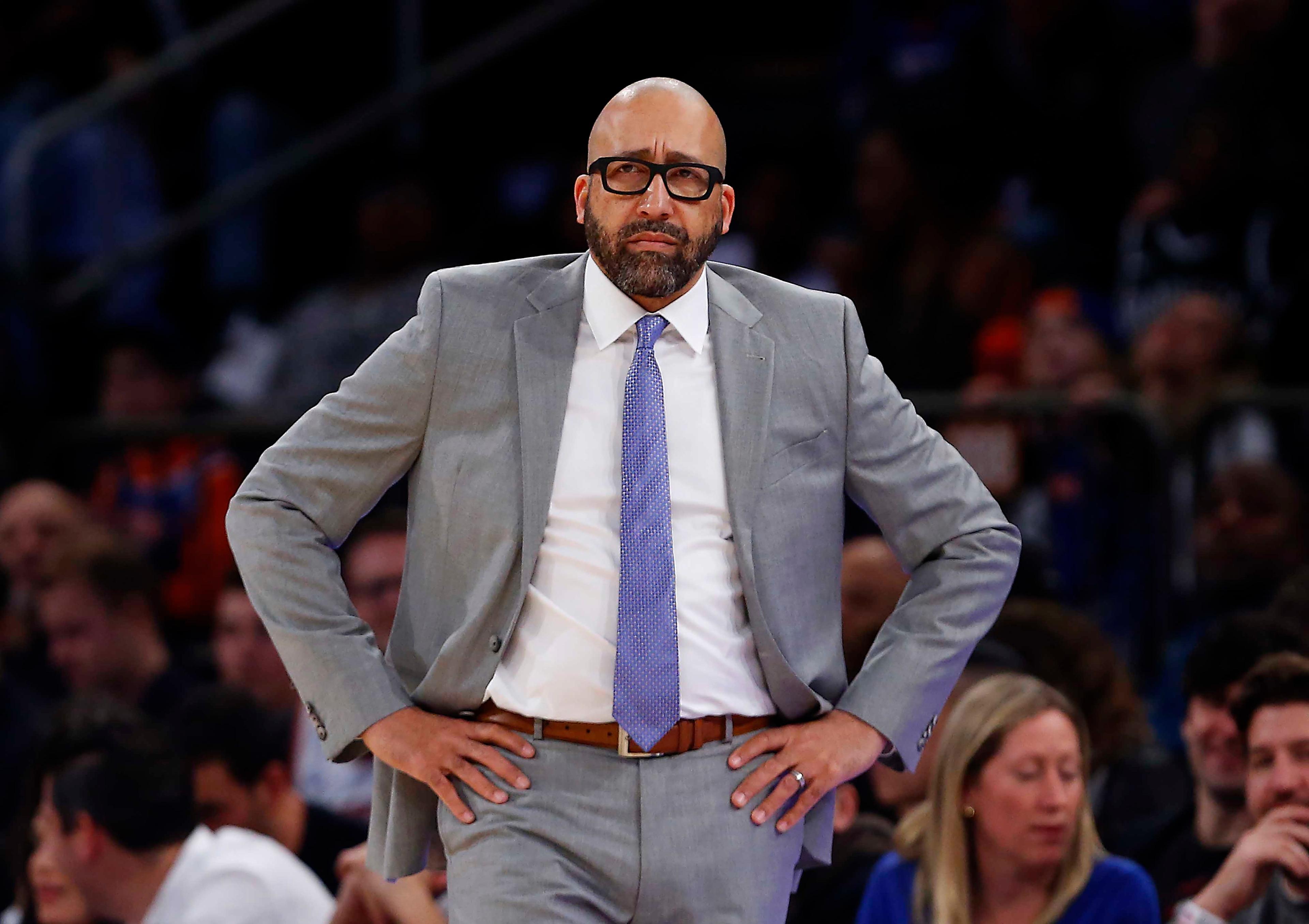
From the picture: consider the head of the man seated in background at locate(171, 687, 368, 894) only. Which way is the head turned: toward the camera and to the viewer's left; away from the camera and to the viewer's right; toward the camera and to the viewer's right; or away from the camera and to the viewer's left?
toward the camera and to the viewer's left

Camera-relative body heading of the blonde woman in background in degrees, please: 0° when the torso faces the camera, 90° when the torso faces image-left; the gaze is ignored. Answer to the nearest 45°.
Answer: approximately 315°

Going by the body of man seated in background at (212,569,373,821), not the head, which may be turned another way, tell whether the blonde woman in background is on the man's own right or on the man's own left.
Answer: on the man's own left

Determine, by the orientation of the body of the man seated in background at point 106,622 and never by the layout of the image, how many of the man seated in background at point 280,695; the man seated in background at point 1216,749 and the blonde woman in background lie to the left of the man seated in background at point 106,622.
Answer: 3

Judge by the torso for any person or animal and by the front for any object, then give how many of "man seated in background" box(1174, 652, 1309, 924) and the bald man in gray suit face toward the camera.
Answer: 2

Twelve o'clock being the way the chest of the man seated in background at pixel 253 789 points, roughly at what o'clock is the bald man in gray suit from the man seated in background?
The bald man in gray suit is roughly at 10 o'clock from the man seated in background.

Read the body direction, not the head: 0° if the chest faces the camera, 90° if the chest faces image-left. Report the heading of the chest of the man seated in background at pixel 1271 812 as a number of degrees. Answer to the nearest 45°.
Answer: approximately 0°

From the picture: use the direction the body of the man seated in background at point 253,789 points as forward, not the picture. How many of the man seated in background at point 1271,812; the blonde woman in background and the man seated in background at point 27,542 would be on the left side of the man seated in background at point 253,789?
2

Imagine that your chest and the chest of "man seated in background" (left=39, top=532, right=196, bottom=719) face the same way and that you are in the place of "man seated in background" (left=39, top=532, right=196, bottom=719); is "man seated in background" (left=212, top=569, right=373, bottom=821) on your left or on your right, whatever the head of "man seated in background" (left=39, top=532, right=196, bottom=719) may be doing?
on your left

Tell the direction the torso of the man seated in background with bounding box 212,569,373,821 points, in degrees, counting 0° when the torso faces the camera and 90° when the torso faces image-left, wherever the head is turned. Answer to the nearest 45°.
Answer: approximately 45°

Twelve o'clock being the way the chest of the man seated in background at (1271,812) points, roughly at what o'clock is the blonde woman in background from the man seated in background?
The blonde woman in background is roughly at 3 o'clock from the man seated in background.
